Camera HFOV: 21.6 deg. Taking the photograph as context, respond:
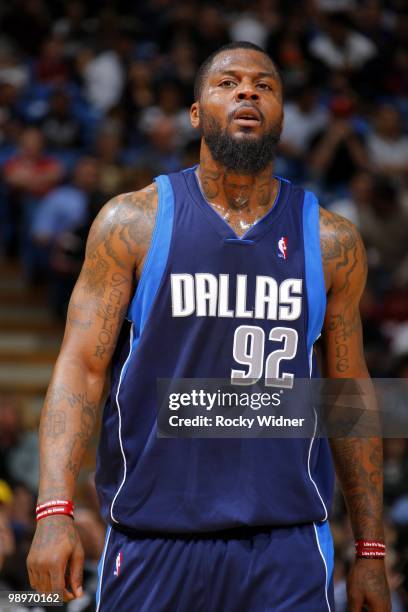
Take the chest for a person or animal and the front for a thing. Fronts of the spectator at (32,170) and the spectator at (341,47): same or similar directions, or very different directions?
same or similar directions

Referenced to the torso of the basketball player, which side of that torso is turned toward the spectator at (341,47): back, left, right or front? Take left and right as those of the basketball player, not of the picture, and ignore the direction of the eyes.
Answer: back

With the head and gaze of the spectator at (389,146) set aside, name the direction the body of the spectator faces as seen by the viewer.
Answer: toward the camera

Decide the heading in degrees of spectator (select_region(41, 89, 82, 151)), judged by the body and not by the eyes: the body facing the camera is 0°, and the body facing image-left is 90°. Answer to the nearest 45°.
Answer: approximately 0°

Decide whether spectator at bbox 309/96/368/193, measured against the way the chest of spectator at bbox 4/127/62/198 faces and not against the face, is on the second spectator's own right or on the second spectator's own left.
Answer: on the second spectator's own left

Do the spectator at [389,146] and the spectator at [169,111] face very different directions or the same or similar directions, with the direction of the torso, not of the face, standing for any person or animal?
same or similar directions

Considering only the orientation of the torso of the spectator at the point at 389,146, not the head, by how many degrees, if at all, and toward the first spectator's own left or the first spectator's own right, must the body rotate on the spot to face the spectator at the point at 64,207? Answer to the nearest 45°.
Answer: approximately 45° to the first spectator's own right

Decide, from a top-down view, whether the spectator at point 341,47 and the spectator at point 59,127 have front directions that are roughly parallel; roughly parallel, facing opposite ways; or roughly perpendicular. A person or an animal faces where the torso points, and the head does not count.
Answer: roughly parallel

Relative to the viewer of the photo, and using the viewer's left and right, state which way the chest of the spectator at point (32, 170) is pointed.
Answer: facing the viewer

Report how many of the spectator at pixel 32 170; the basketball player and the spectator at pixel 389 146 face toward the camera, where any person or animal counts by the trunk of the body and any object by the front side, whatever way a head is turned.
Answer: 3
